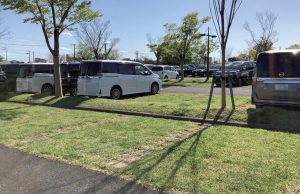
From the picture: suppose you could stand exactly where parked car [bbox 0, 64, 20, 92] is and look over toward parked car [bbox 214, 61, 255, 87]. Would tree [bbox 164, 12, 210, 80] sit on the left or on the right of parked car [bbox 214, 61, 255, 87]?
left

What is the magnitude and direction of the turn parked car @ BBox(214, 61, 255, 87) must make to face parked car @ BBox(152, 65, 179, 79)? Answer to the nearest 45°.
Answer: approximately 90° to its right

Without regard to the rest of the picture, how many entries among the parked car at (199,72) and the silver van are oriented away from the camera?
1

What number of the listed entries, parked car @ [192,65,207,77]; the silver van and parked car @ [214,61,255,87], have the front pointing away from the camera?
1

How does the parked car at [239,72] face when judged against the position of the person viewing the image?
facing the viewer and to the left of the viewer

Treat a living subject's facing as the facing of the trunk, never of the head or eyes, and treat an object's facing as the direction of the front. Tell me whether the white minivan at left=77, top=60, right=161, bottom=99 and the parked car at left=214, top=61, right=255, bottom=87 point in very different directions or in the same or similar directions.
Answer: very different directions

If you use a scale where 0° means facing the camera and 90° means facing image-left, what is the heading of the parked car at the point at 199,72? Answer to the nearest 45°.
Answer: approximately 45°

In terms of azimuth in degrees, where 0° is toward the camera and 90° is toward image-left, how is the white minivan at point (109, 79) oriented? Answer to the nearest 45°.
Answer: approximately 225°

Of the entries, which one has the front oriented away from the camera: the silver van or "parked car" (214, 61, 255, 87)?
the silver van

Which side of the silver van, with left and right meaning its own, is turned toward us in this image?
back

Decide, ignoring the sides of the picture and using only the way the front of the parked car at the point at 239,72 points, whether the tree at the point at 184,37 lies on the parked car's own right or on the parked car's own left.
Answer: on the parked car's own right

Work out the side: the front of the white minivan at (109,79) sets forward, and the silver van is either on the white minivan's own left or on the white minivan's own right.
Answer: on the white minivan's own right

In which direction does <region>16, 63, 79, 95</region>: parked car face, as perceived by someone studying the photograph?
facing away from the viewer and to the right of the viewer
